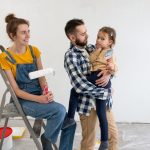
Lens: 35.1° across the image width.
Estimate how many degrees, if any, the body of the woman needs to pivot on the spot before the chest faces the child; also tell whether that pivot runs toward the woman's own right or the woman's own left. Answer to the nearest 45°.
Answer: approximately 45° to the woman's own left

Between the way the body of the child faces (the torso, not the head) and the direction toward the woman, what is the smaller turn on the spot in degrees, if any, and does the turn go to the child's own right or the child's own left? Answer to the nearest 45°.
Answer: approximately 45° to the child's own right

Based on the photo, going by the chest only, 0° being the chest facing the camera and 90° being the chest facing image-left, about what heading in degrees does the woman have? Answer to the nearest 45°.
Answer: approximately 315°

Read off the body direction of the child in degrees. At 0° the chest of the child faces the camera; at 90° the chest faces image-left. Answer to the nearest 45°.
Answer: approximately 45°
